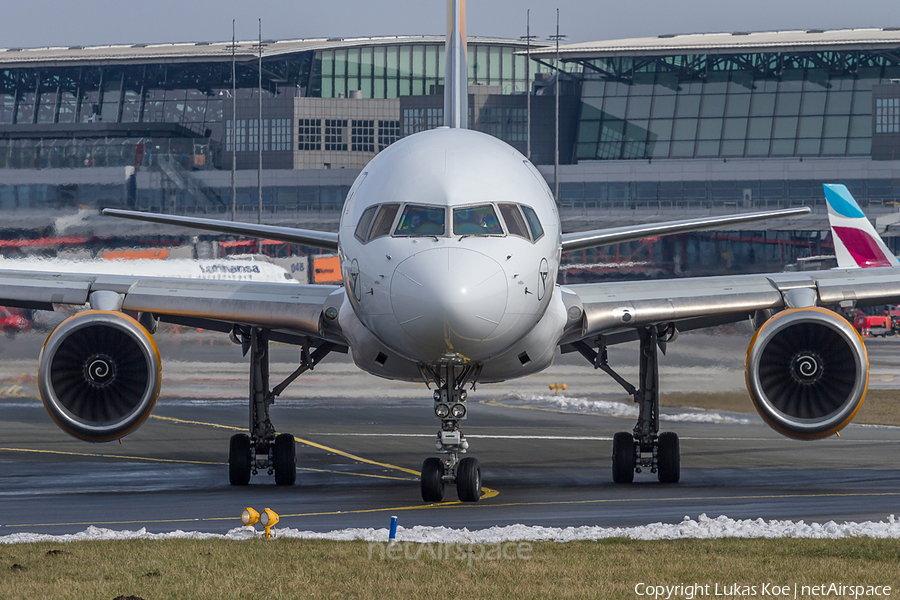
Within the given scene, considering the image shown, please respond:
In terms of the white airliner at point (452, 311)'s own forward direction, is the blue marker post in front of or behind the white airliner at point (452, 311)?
in front

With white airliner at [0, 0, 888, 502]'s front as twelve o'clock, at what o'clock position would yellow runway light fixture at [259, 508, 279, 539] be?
The yellow runway light fixture is roughly at 1 o'clock from the white airliner.

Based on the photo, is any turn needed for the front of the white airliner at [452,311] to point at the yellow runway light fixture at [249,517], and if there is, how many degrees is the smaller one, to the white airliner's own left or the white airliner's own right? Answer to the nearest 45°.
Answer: approximately 45° to the white airliner's own right

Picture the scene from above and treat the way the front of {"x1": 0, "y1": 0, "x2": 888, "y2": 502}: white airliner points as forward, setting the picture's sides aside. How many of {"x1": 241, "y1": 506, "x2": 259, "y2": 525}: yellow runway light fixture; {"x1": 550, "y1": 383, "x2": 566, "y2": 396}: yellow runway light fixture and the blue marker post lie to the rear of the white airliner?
1

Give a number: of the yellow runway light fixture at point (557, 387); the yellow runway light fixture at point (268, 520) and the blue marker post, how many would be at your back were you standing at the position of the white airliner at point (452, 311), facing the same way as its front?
1

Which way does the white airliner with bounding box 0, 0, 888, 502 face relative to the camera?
toward the camera

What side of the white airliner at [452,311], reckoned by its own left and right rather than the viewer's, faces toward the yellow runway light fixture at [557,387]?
back
